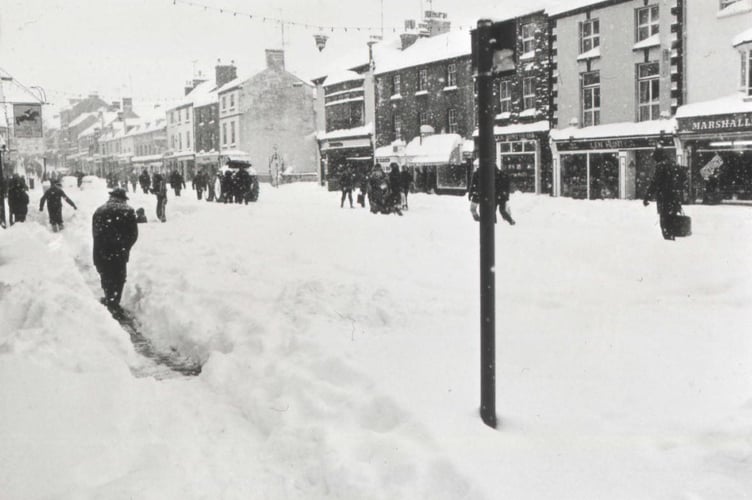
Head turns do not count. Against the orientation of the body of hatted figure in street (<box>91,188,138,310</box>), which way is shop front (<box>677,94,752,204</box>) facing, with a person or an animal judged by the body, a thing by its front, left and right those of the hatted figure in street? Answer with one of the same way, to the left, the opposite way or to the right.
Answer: to the left

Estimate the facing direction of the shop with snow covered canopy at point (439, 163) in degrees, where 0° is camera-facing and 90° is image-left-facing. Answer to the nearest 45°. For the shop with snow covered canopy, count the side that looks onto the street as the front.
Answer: approximately 45°

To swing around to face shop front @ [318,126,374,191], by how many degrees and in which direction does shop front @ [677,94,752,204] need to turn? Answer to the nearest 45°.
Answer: approximately 90° to its right

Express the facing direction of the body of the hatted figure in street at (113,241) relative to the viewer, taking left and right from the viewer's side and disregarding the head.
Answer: facing away from the viewer

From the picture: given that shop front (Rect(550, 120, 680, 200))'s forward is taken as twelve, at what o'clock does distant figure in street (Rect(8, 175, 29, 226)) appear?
The distant figure in street is roughly at 12 o'clock from the shop front.

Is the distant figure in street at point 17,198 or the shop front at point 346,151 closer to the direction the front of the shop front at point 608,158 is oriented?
the distant figure in street

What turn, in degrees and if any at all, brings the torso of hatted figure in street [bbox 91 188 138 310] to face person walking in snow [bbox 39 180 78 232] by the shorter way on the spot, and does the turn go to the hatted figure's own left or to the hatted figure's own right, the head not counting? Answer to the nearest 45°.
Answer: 0° — they already face them

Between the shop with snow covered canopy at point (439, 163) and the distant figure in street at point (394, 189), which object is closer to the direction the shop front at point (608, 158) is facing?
the distant figure in street
